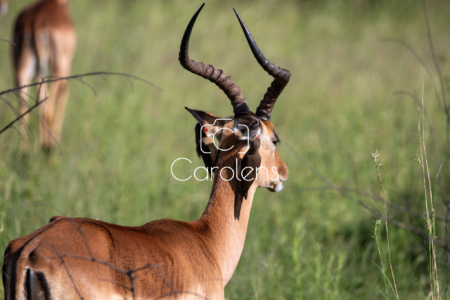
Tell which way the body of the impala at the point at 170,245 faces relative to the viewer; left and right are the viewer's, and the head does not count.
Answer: facing away from the viewer and to the right of the viewer
